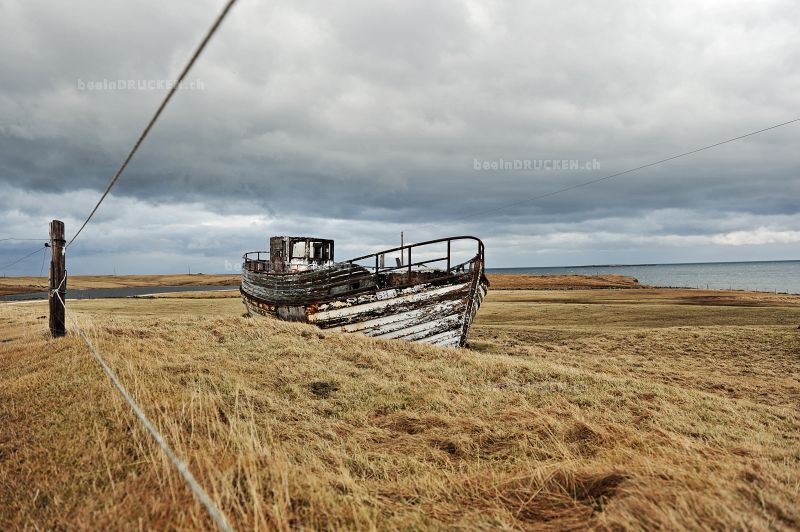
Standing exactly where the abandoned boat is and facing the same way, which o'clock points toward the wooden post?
The wooden post is roughly at 4 o'clock from the abandoned boat.

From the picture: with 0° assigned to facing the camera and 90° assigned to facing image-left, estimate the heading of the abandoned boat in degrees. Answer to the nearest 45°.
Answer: approximately 315°
